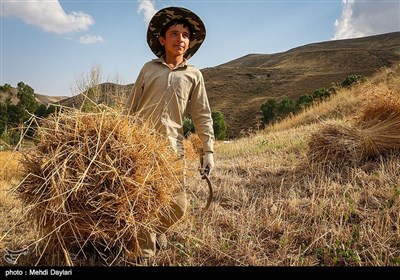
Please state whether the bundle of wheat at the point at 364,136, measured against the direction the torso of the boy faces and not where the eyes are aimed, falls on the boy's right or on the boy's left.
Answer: on the boy's left

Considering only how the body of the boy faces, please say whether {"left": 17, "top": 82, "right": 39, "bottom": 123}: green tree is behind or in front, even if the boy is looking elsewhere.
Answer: behind

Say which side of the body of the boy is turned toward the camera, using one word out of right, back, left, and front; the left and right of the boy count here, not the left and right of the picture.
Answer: front

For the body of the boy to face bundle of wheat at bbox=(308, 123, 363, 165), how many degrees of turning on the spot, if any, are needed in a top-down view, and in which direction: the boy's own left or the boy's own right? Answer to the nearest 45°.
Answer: approximately 135° to the boy's own left

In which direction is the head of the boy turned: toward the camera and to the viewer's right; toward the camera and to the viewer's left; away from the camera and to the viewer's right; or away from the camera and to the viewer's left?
toward the camera and to the viewer's right
